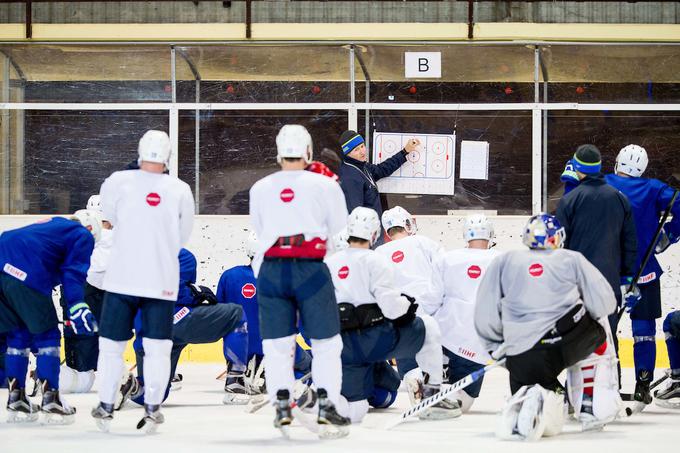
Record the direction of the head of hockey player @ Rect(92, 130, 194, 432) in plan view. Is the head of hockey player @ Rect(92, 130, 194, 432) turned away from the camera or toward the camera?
away from the camera

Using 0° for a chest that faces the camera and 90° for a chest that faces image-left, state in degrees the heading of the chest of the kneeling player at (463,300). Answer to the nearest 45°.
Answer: approximately 180°

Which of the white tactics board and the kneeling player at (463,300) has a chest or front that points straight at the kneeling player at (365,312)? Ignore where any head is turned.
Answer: the white tactics board

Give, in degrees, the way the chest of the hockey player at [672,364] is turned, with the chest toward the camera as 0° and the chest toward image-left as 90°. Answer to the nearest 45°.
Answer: approximately 90°

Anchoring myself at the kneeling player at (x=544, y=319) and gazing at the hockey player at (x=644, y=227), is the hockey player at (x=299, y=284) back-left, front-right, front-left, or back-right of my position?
back-left

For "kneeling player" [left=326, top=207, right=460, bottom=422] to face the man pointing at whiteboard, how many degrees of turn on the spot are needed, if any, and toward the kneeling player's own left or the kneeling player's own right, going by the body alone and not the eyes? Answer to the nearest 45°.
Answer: approximately 45° to the kneeling player's own left

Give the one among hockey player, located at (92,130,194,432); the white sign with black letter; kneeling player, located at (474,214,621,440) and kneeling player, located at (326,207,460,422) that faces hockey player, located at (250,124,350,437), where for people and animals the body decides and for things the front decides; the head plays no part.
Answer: the white sign with black letter

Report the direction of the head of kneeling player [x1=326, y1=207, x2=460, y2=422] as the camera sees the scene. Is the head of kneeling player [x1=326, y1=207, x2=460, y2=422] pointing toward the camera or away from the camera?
away from the camera

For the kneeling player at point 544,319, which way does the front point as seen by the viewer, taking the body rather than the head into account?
away from the camera

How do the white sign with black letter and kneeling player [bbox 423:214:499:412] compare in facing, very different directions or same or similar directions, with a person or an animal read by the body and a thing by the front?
very different directions

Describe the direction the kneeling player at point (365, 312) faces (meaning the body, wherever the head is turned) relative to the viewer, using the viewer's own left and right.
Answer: facing away from the viewer and to the right of the viewer

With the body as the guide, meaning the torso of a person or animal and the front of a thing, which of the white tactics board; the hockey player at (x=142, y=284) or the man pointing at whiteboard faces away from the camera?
the hockey player

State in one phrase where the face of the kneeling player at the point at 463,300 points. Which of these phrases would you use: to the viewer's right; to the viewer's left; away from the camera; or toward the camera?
away from the camera

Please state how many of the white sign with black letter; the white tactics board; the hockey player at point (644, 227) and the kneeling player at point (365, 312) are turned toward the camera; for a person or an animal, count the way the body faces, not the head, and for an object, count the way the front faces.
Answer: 2
